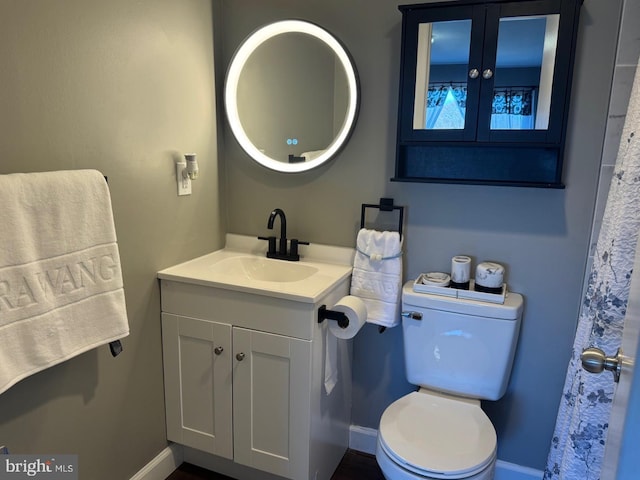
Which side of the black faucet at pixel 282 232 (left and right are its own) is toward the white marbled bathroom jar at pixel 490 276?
left

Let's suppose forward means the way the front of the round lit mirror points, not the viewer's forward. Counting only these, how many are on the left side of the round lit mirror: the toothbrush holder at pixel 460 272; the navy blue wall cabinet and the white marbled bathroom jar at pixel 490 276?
3

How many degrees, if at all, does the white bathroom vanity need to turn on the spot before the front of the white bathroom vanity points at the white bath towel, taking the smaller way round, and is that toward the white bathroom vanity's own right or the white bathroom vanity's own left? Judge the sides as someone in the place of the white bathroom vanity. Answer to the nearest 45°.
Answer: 0° — it already faces it

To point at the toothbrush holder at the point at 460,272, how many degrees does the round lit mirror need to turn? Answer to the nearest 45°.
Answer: approximately 90° to its left

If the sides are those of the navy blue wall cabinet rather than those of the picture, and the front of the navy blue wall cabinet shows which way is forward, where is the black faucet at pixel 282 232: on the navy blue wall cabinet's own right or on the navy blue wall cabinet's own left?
on the navy blue wall cabinet's own right

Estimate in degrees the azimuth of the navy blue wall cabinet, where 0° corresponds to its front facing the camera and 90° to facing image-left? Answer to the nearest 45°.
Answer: approximately 0°

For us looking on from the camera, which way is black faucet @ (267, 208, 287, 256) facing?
facing the viewer and to the left of the viewer

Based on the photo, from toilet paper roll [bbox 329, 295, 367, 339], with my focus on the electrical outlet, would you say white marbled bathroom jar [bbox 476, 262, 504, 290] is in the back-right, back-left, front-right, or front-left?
back-right

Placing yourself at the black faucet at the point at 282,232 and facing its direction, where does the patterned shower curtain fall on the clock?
The patterned shower curtain is roughly at 9 o'clock from the black faucet.

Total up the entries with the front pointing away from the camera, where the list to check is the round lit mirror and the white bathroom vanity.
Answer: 0
